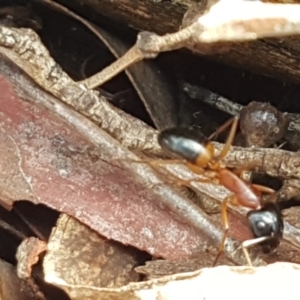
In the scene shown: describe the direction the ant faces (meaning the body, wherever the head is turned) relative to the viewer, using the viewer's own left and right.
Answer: facing the viewer and to the right of the viewer
